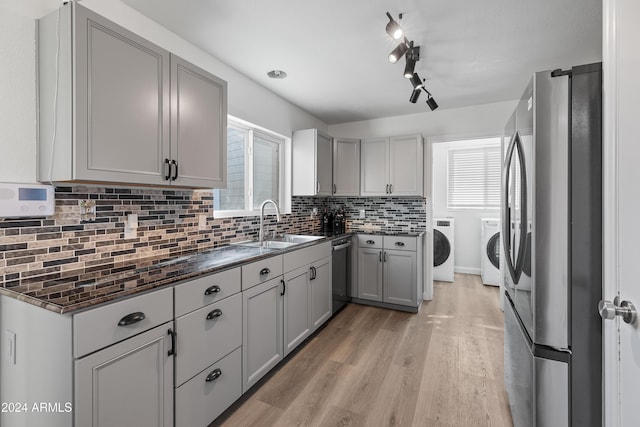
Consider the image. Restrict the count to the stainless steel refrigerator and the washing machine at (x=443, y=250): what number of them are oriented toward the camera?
1

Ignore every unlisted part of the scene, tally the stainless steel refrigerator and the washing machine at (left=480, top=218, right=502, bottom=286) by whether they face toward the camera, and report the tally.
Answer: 1

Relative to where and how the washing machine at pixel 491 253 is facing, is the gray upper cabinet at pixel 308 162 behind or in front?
in front

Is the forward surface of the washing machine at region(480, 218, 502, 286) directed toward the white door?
yes

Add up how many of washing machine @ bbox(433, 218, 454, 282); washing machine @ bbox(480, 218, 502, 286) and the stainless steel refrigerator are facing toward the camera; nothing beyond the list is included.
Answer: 2

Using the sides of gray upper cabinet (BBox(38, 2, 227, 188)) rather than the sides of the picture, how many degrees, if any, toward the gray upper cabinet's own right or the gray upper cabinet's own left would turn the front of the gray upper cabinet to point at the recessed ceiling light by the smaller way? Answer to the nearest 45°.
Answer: approximately 90° to the gray upper cabinet's own left

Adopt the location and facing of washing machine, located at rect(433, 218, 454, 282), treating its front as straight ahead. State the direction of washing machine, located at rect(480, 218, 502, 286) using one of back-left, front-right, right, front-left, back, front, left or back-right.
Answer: left

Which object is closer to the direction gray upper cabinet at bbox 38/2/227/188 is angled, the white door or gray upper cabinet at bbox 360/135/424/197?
the white door

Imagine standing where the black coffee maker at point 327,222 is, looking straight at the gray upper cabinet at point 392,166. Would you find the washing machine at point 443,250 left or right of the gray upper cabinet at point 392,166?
left

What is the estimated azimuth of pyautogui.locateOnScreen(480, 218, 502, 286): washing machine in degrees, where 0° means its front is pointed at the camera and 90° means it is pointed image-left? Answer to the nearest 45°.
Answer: approximately 0°

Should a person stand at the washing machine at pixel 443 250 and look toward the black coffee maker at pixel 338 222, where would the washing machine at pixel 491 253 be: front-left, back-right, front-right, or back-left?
back-left

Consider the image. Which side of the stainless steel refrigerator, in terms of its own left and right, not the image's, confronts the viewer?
left

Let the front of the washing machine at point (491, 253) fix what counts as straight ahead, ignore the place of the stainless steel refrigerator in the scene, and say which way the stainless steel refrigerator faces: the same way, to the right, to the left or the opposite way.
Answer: to the right

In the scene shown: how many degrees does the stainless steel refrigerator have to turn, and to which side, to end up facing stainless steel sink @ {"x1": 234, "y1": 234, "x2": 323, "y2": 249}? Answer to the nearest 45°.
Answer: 0° — it already faces it

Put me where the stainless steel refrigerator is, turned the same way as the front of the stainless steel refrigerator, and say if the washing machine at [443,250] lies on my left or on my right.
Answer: on my right
